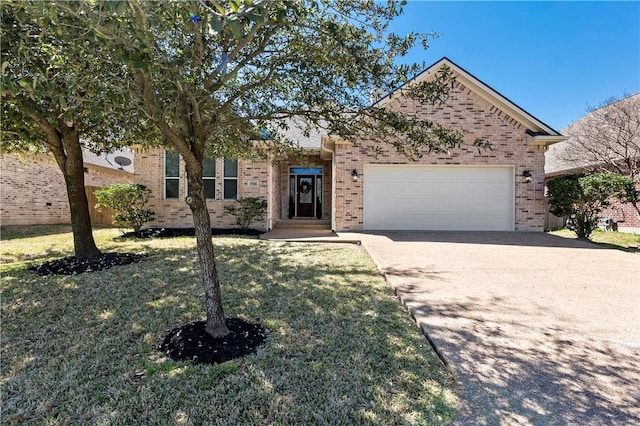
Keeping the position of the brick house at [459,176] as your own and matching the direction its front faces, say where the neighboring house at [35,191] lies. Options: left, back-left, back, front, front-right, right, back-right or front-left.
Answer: right

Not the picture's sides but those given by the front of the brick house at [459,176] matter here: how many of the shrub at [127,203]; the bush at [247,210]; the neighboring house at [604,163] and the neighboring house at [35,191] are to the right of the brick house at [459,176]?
3

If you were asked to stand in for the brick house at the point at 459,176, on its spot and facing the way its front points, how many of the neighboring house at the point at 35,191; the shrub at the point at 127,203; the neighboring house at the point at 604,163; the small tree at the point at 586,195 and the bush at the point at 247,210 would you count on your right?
3

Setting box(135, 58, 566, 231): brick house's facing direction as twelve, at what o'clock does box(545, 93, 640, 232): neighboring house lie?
The neighboring house is roughly at 8 o'clock from the brick house.

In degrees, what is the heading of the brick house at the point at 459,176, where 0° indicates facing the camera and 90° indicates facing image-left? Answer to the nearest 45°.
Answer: approximately 0°

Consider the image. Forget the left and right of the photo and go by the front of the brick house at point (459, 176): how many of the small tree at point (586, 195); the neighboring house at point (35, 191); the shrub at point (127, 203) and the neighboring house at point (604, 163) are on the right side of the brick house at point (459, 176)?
2

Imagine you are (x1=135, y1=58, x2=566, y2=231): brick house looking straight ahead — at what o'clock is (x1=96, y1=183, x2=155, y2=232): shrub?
The shrub is roughly at 3 o'clock from the brick house.

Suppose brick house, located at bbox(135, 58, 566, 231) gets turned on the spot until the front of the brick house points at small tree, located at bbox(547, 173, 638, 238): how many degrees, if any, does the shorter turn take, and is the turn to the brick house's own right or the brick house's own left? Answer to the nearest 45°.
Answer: approximately 90° to the brick house's own left

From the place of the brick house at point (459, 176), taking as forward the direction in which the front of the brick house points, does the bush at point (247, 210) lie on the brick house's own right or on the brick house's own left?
on the brick house's own right
